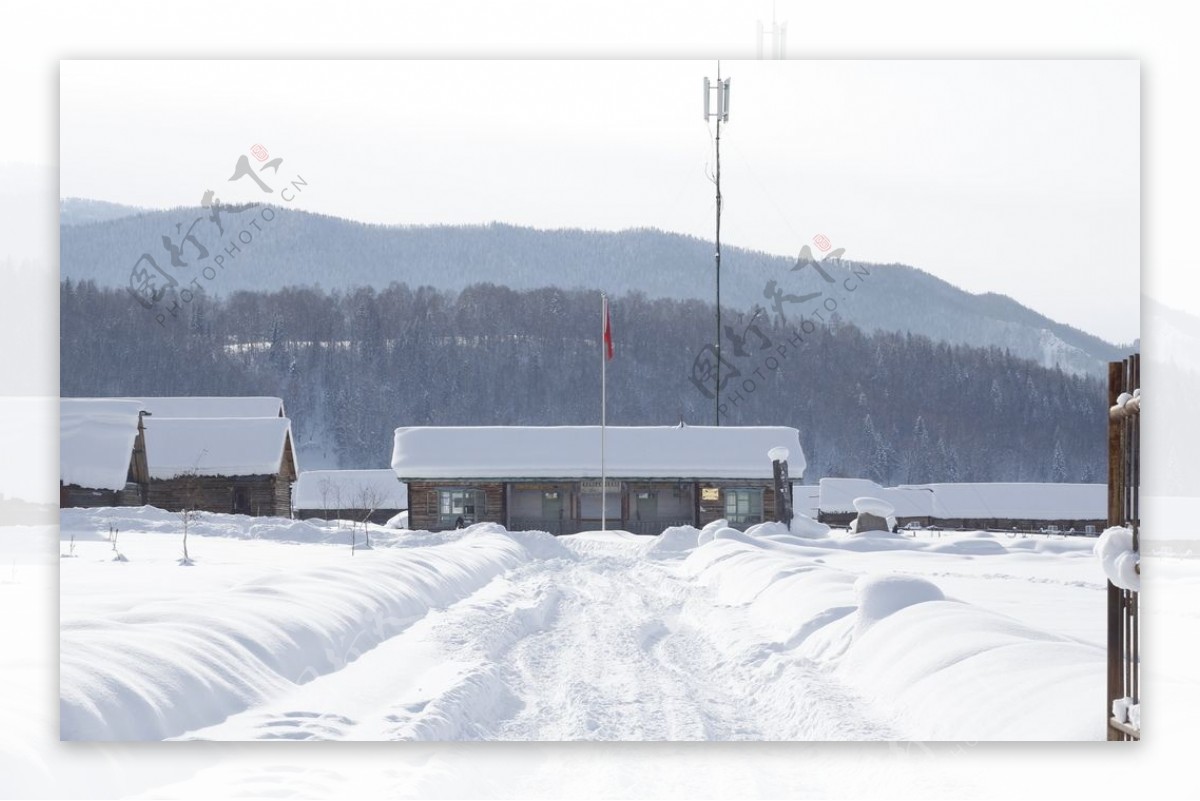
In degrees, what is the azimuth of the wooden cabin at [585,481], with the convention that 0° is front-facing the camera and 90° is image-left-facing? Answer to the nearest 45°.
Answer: approximately 0°

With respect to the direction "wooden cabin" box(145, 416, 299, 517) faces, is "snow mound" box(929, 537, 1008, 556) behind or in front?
in front

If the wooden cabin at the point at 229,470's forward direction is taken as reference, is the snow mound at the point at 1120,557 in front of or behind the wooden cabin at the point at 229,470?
in front

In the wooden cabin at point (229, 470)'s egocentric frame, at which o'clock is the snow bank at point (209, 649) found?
The snow bank is roughly at 12 o'clock from the wooden cabin.

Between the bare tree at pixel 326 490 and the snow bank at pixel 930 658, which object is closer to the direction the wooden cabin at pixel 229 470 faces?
the snow bank

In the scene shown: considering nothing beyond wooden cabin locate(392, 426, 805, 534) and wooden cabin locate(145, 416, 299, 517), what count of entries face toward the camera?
2

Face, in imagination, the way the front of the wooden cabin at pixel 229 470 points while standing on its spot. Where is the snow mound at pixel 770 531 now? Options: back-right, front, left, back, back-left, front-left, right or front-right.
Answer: front-left

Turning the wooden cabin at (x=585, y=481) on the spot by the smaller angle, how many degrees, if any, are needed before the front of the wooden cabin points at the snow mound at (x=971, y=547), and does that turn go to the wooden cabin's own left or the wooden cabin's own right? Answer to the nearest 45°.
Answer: approximately 45° to the wooden cabin's own left

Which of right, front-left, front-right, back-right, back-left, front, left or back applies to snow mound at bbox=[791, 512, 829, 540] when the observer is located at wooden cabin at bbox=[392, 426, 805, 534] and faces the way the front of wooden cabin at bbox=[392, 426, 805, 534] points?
front-left

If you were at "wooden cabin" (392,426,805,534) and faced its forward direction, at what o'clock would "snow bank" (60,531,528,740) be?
The snow bank is roughly at 12 o'clock from the wooden cabin.

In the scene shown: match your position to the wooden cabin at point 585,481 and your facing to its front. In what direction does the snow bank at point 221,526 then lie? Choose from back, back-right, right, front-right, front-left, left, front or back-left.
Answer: front-right

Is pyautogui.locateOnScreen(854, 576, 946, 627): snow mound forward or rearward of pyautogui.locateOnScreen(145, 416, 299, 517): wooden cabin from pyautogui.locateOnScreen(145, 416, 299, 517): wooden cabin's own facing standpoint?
forward
